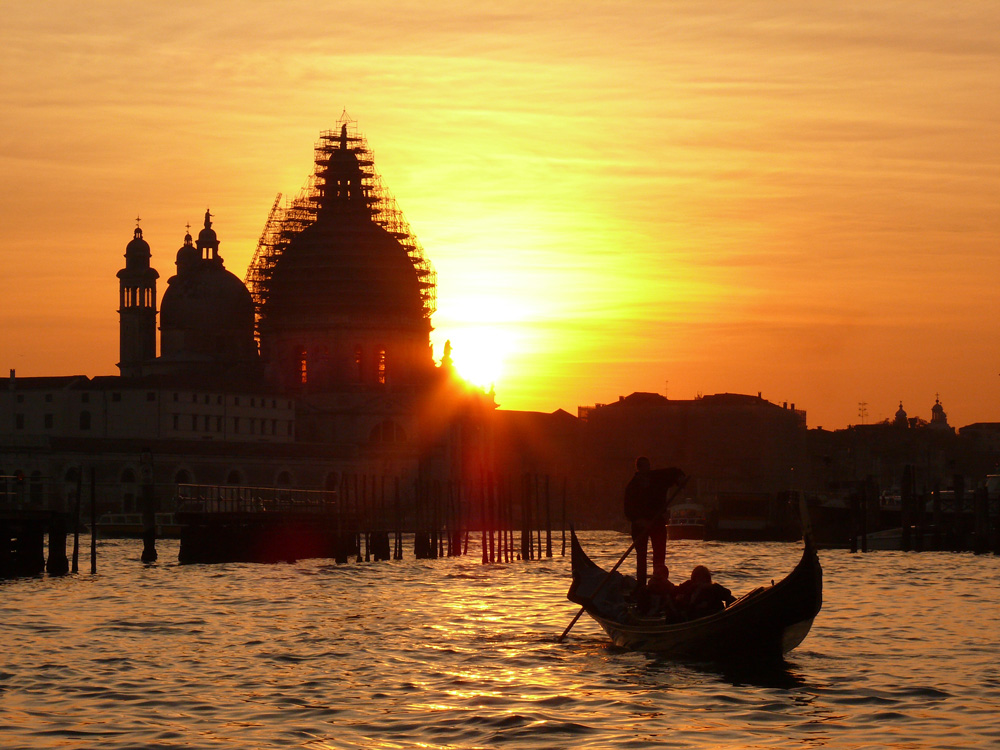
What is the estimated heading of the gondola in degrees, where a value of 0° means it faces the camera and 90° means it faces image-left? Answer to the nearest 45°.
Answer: approximately 315°
